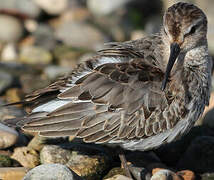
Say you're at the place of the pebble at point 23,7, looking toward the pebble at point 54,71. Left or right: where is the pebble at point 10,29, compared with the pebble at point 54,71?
right

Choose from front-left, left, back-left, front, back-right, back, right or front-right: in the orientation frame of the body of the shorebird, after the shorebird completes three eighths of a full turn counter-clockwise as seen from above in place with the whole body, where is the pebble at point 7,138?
front-left

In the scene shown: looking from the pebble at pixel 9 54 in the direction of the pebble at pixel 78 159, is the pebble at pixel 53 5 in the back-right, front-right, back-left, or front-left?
back-left

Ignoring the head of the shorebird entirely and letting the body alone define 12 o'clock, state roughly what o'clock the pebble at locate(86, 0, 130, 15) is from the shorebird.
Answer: The pebble is roughly at 9 o'clock from the shorebird.

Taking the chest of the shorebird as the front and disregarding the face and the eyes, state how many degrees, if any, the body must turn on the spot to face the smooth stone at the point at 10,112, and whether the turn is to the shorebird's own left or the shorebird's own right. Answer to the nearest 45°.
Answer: approximately 135° to the shorebird's own left

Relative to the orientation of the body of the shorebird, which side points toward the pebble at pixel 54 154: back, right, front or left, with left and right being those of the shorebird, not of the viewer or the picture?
back

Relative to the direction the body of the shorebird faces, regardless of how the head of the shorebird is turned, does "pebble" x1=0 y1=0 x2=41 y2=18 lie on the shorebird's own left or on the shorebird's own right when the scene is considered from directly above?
on the shorebird's own left

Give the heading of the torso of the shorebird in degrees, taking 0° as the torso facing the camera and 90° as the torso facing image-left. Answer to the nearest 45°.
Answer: approximately 270°
